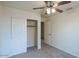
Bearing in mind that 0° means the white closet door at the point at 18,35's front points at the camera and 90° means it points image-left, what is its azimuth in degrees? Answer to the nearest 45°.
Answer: approximately 315°

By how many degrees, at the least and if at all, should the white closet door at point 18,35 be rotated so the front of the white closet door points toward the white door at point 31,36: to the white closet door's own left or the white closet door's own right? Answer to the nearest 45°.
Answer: approximately 90° to the white closet door's own left
